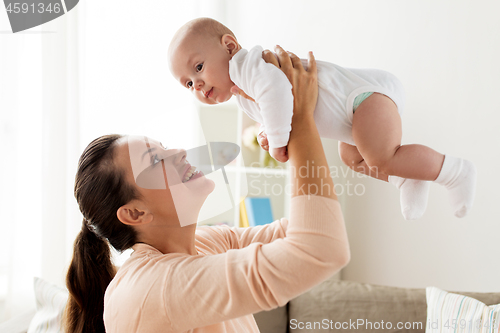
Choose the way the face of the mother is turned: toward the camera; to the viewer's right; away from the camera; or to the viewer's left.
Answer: to the viewer's right

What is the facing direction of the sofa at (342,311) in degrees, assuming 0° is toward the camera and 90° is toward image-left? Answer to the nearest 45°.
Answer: approximately 0°

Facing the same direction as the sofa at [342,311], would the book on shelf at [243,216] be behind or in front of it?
behind

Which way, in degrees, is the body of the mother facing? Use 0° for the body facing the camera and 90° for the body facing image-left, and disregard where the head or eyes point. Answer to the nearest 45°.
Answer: approximately 270°

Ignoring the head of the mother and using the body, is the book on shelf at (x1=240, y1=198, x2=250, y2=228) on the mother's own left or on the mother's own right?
on the mother's own left
